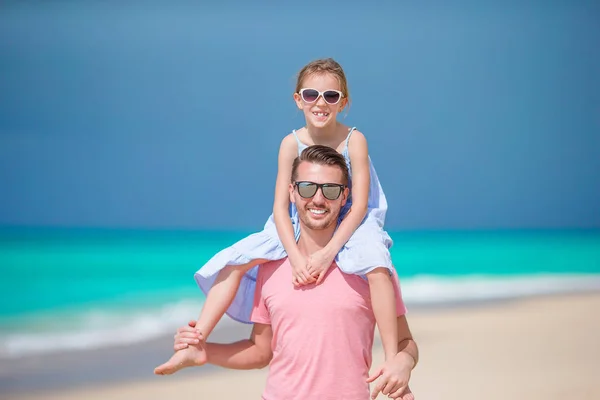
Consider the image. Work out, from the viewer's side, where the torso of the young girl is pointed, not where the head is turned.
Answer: toward the camera

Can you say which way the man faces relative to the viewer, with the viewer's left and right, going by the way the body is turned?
facing the viewer
